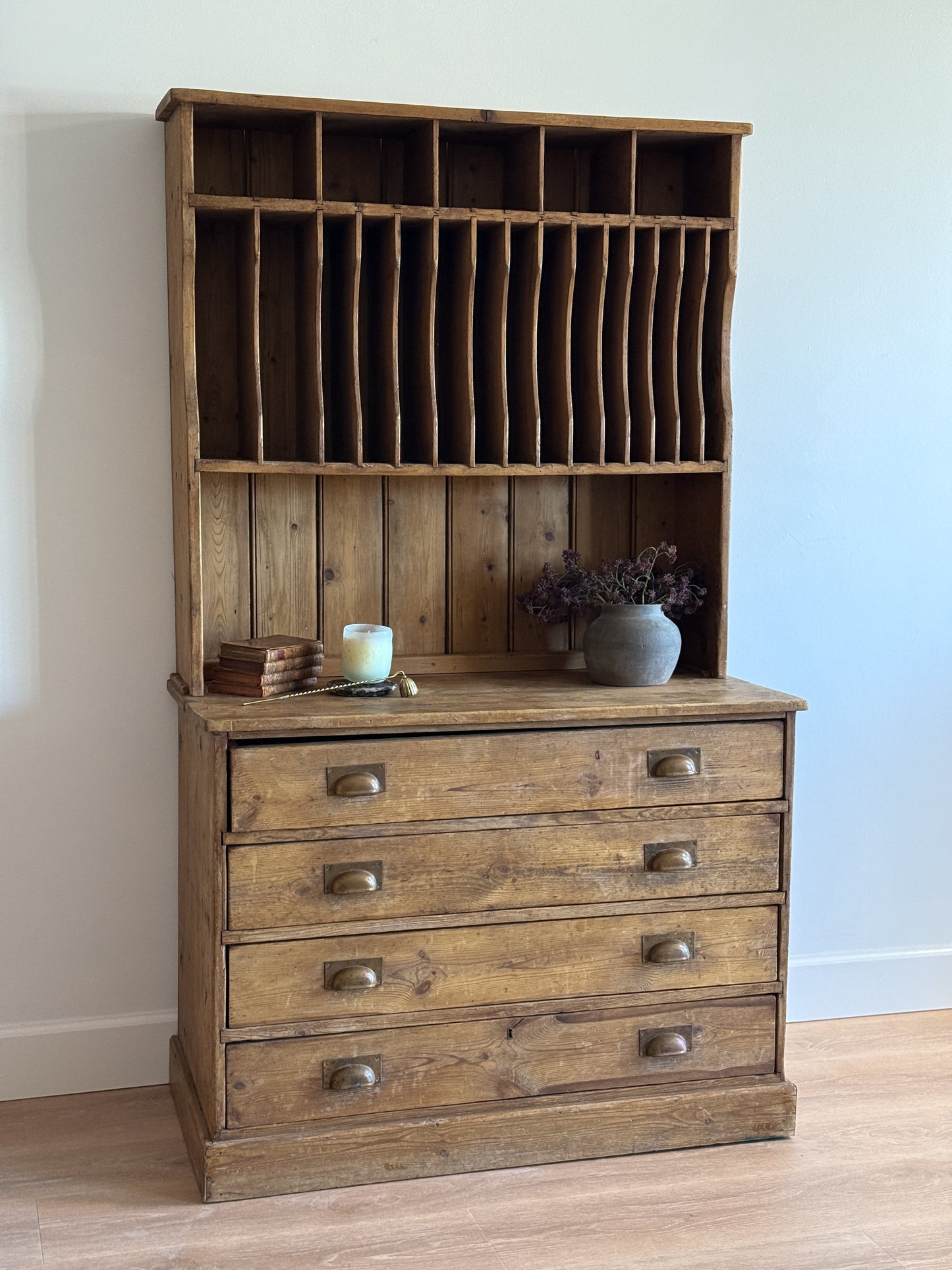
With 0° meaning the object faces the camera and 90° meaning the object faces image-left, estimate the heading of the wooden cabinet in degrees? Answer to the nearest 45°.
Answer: approximately 0°

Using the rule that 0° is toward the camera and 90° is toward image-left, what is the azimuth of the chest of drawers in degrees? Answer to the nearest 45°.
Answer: approximately 0°
